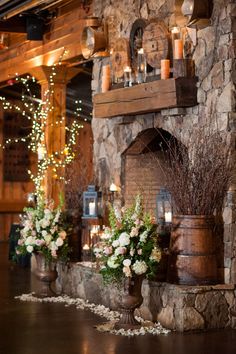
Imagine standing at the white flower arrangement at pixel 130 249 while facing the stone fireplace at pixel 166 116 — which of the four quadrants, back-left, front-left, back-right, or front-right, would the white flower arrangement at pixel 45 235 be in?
front-left

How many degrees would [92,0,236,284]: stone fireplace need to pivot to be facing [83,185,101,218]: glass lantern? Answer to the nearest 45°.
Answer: approximately 90° to its right

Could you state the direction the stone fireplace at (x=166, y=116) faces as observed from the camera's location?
facing the viewer and to the left of the viewer

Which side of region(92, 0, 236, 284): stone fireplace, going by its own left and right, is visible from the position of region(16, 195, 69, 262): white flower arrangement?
right
